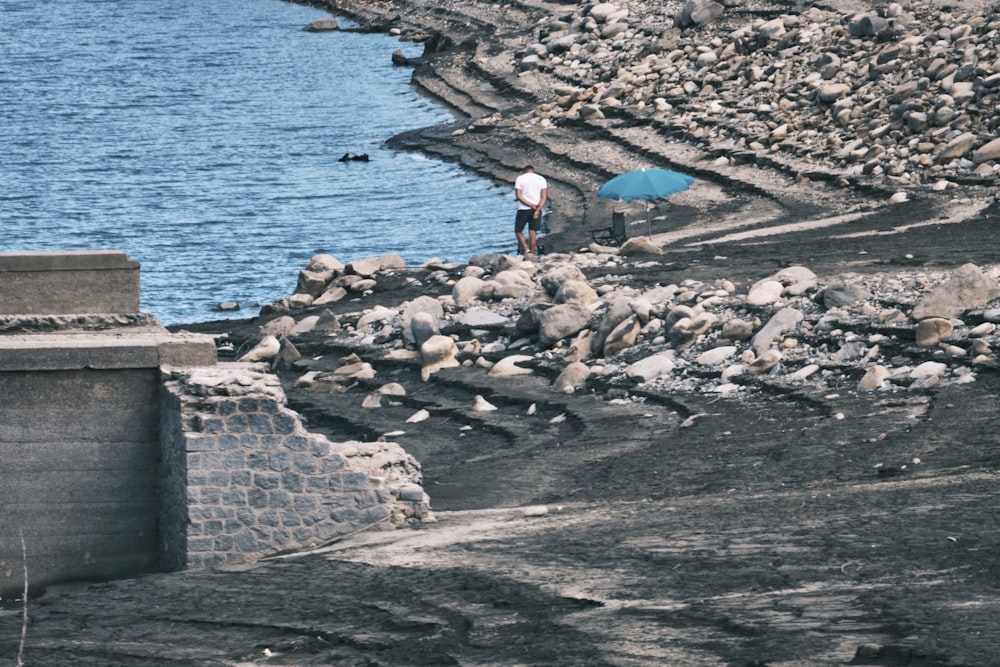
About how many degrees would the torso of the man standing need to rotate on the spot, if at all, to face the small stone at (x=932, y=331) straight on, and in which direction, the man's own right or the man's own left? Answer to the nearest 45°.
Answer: approximately 135° to the man's own right

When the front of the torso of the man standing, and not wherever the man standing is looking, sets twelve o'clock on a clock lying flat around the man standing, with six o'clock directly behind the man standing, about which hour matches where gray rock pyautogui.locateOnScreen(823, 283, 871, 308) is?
The gray rock is roughly at 5 o'clock from the man standing.

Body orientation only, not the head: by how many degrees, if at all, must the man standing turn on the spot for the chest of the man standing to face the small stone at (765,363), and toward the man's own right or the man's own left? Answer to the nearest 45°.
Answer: approximately 180°

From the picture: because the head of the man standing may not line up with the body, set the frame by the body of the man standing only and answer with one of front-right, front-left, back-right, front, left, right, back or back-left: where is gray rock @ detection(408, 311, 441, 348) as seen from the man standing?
back

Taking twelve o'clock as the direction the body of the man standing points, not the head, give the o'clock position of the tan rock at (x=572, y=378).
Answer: The tan rock is roughly at 6 o'clock from the man standing.

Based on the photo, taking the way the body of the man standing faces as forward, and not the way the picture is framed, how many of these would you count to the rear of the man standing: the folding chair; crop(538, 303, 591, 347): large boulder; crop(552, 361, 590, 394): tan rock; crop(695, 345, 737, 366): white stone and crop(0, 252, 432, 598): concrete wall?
4

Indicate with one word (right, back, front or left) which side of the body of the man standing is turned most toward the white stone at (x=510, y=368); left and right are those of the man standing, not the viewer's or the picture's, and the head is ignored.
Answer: back

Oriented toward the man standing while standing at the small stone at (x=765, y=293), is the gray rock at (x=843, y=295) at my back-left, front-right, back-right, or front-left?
back-right

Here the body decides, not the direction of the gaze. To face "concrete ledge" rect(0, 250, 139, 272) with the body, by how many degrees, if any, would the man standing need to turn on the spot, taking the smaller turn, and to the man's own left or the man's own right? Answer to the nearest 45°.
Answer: approximately 180°

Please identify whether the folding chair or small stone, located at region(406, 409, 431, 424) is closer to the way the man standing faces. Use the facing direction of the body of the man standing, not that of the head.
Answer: the folding chair

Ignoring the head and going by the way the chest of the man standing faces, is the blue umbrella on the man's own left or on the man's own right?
on the man's own right

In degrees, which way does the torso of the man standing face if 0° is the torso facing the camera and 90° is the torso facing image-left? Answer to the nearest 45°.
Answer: approximately 180°
